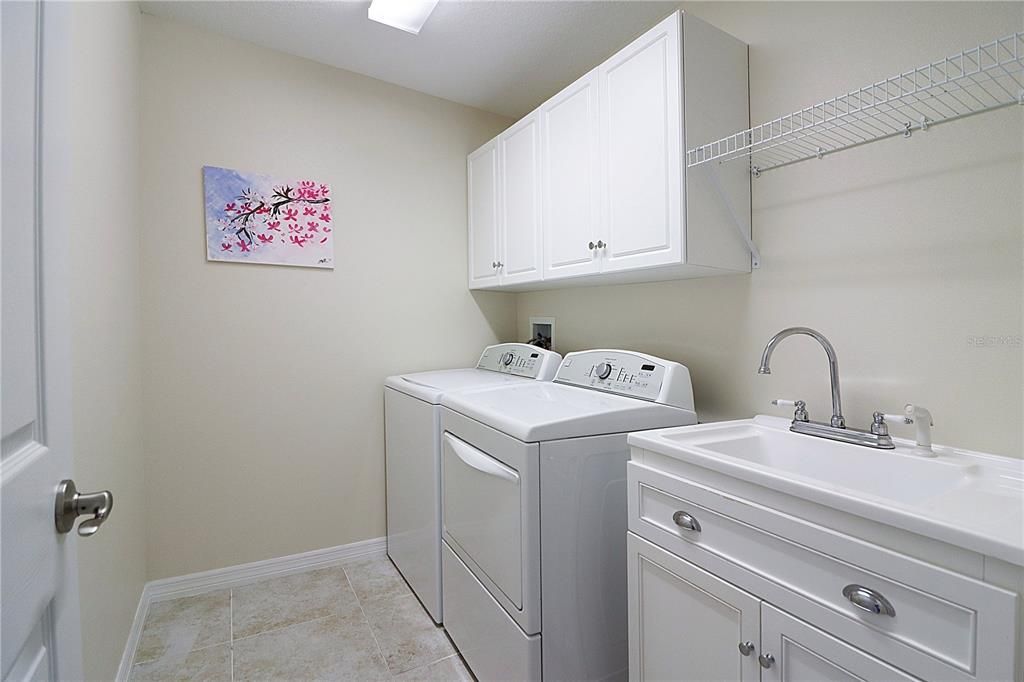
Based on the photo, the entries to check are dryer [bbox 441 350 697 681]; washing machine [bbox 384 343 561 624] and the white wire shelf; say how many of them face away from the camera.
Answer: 0

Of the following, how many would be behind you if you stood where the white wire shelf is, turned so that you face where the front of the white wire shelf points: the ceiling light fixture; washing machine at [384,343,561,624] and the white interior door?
0

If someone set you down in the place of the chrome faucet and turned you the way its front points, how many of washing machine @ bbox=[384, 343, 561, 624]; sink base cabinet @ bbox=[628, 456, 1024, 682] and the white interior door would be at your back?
0

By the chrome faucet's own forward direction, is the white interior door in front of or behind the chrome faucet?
in front

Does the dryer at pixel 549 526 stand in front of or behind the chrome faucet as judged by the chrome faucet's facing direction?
in front

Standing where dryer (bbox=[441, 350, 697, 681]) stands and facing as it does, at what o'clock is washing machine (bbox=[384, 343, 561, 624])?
washing machine (bbox=[384, 343, 561, 624]) is roughly at 3 o'clock from dryer (bbox=[441, 350, 697, 681]).

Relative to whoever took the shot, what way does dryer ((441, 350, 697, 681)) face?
facing the viewer and to the left of the viewer

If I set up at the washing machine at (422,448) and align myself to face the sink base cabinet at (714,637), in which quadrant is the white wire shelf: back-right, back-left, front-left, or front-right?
front-left

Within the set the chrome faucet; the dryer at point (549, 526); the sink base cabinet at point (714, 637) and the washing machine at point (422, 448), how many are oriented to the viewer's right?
0

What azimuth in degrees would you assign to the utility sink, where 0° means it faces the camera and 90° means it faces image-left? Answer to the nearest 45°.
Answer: approximately 45°

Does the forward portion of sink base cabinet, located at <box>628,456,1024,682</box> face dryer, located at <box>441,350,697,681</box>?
no

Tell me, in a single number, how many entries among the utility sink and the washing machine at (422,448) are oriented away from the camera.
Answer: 0

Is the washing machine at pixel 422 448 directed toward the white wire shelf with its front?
no

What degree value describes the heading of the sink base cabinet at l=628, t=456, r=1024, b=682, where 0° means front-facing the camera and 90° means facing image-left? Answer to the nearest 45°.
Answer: approximately 45°

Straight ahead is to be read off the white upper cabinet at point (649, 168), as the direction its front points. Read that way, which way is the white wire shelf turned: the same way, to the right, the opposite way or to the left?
the same way

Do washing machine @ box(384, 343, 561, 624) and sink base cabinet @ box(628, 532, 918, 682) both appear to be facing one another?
no
